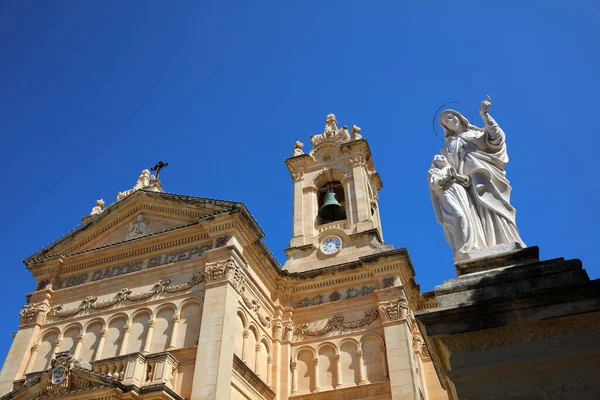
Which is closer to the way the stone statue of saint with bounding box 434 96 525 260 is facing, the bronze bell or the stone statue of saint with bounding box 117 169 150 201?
the stone statue of saint

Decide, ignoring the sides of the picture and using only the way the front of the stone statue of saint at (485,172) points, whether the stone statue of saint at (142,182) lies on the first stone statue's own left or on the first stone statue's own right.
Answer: on the first stone statue's own right

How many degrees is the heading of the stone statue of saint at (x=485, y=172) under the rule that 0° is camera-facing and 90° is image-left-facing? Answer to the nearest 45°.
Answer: approximately 45°
